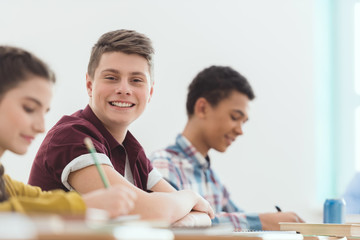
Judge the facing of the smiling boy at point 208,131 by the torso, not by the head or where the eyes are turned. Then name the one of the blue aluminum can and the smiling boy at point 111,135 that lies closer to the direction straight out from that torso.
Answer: the blue aluminum can

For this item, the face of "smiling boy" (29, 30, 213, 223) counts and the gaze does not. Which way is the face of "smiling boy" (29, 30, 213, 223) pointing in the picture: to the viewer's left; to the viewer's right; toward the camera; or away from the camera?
toward the camera

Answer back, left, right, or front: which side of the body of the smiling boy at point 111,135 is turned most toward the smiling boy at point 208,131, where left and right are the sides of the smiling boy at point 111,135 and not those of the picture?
left

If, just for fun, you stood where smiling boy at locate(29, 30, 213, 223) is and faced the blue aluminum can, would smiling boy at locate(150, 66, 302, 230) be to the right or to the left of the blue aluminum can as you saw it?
left

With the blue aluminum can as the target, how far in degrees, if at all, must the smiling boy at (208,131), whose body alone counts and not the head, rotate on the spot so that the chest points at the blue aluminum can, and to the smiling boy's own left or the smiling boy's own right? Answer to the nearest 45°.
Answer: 0° — they already face it

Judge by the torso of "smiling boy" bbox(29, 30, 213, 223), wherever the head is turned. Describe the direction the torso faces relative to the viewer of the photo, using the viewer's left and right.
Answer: facing the viewer and to the right of the viewer

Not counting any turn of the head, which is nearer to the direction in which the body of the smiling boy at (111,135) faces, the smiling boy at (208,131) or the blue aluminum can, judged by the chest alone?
the blue aluminum can

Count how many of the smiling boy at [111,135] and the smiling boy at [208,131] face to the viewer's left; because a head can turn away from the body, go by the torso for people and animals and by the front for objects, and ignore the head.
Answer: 0

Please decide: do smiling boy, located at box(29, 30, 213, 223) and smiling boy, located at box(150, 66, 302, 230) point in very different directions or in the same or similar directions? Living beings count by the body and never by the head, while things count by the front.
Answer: same or similar directions

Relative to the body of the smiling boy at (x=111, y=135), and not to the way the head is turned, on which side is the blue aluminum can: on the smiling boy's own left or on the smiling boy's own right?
on the smiling boy's own left
